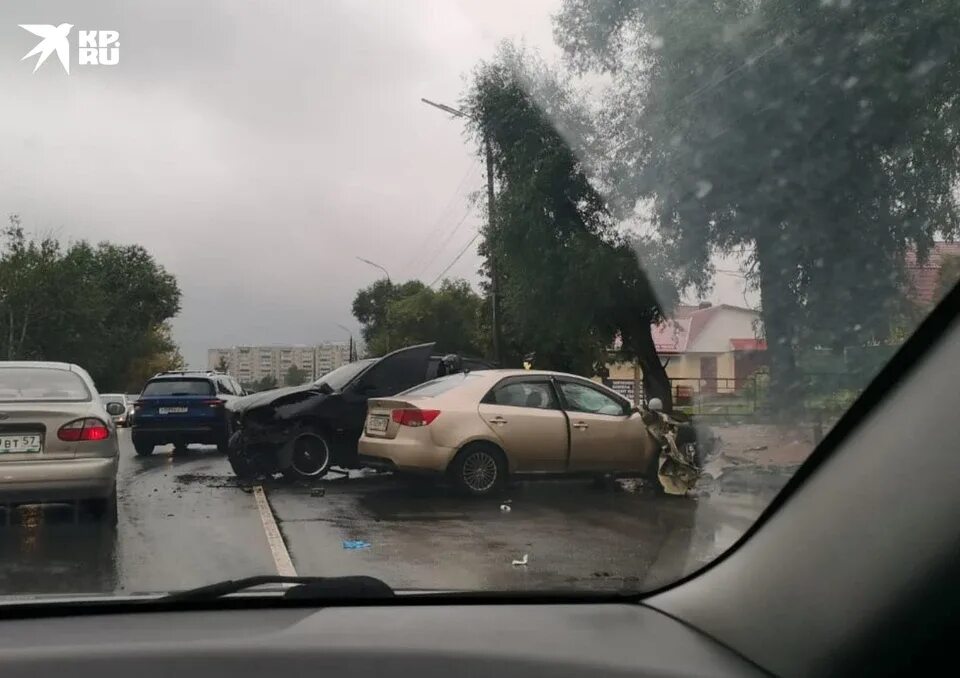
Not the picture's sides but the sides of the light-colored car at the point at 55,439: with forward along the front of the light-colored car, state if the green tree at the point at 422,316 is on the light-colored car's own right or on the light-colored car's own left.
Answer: on the light-colored car's own right

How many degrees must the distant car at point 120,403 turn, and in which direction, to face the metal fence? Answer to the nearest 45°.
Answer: approximately 135° to its right

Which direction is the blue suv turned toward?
away from the camera

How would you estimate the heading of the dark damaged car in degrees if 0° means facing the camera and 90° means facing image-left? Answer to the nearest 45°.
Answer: approximately 45°

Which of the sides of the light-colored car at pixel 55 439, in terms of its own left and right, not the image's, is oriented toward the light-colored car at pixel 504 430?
right

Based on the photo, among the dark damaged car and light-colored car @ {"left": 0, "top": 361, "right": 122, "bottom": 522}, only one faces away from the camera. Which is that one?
the light-colored car

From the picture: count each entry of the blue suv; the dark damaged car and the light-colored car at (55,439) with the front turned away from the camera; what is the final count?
2

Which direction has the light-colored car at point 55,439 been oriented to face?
away from the camera

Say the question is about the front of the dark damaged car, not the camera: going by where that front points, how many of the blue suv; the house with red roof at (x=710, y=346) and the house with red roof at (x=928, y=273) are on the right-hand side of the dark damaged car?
1
